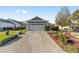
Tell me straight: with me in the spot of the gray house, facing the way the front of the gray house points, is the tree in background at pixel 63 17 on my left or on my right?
on my left

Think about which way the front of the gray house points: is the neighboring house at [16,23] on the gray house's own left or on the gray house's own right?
on the gray house's own right

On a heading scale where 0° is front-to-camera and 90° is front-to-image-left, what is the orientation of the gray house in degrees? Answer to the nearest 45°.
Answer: approximately 0°

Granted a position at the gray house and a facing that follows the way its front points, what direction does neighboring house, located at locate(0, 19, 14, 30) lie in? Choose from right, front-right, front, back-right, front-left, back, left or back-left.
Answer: right

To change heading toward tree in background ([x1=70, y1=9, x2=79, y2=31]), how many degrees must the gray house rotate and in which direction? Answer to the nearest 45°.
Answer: approximately 90° to its left

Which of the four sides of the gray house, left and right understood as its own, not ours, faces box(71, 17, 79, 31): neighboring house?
left
